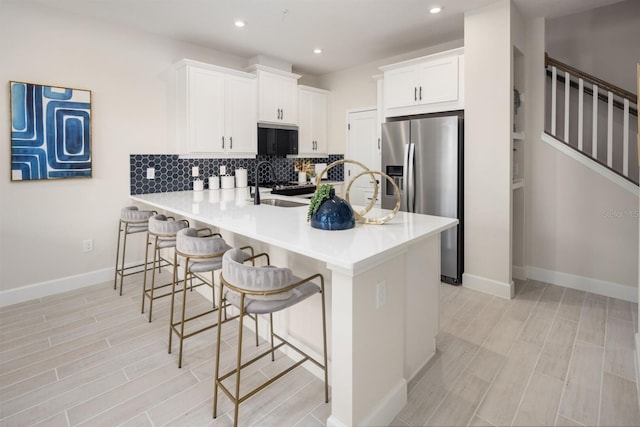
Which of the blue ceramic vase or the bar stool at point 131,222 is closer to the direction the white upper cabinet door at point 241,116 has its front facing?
the blue ceramic vase

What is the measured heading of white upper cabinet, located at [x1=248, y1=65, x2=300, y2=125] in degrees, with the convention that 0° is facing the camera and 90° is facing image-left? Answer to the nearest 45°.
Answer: approximately 315°

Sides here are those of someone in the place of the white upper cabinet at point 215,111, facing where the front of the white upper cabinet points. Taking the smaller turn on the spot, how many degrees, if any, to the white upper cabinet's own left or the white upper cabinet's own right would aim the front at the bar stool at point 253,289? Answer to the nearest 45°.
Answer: approximately 45° to the white upper cabinet's own right

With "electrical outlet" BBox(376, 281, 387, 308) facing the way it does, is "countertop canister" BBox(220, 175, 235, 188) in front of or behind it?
behind

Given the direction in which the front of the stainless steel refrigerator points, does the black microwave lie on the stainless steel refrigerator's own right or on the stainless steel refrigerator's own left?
on the stainless steel refrigerator's own right

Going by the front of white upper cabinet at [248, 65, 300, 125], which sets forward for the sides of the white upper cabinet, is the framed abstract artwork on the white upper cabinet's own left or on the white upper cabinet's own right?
on the white upper cabinet's own right

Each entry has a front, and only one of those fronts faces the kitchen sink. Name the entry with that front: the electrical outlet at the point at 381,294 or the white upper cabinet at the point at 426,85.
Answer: the white upper cabinet

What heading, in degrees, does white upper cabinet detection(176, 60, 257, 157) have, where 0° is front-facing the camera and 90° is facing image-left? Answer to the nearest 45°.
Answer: approximately 315°

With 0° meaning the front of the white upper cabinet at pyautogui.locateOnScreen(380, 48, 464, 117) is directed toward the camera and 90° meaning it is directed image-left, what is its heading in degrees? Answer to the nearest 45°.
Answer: approximately 45°
